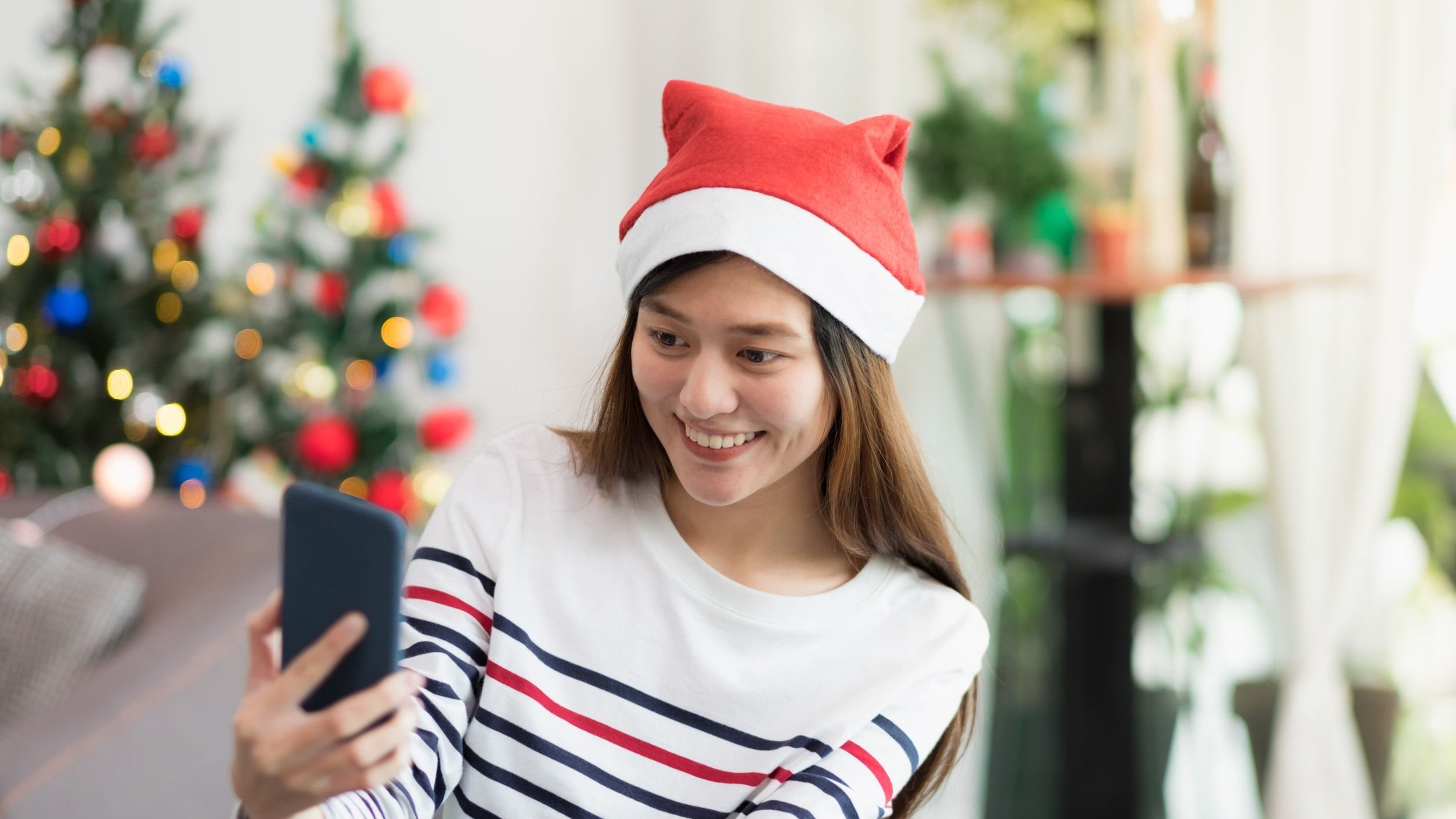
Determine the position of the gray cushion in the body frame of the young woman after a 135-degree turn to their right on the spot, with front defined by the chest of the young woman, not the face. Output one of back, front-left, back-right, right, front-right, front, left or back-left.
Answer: front

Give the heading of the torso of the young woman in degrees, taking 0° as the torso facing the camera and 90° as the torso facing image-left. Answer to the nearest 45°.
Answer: approximately 0°

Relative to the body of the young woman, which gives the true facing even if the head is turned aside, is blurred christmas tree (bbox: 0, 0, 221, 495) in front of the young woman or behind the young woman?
behind

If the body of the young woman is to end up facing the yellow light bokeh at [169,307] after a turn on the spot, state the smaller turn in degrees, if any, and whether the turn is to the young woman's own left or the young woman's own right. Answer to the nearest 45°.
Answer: approximately 135° to the young woman's own right

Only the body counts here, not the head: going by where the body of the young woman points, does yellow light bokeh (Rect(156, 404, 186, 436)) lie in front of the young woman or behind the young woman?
behind

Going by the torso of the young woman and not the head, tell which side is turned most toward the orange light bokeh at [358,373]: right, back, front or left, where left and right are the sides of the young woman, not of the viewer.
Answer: back

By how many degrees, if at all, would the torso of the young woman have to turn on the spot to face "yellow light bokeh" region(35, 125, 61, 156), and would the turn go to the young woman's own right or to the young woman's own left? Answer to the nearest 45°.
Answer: approximately 135° to the young woman's own right

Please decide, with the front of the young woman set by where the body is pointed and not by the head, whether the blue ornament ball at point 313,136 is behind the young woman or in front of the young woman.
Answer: behind

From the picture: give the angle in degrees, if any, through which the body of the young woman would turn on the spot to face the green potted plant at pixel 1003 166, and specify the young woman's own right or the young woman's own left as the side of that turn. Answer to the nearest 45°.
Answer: approximately 135° to the young woman's own left

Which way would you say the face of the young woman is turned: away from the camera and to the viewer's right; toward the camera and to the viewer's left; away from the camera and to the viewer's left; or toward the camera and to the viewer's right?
toward the camera and to the viewer's left
